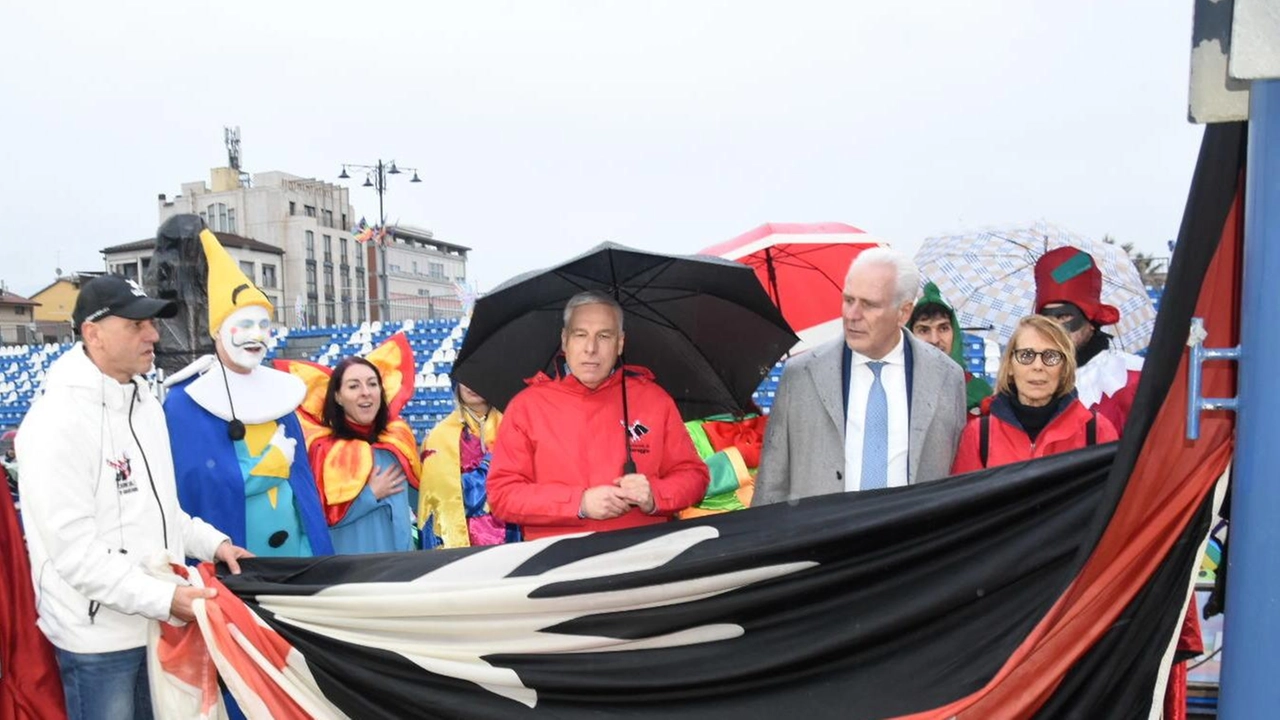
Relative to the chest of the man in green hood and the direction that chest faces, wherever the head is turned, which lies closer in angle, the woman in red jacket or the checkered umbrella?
the woman in red jacket

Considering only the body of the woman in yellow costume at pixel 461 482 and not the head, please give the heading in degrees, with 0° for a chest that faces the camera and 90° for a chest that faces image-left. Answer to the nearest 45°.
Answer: approximately 315°

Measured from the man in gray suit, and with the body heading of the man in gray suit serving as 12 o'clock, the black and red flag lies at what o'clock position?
The black and red flag is roughly at 12 o'clock from the man in gray suit.

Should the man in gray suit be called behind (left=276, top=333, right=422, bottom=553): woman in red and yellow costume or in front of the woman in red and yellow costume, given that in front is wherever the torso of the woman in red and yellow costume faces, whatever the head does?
in front

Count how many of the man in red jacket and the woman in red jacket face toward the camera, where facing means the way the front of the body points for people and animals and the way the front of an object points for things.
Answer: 2

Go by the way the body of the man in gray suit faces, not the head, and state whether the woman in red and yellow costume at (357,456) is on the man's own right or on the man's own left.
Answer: on the man's own right

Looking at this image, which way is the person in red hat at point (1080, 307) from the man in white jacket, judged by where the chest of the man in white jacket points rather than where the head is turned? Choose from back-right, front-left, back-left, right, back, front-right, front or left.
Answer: front-left

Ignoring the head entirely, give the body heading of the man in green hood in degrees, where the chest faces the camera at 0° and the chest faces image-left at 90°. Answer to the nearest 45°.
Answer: approximately 0°

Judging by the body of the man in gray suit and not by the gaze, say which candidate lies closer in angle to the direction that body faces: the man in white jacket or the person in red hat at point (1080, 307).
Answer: the man in white jacket

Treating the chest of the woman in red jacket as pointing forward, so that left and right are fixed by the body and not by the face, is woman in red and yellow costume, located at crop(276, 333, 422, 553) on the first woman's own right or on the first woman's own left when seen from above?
on the first woman's own right

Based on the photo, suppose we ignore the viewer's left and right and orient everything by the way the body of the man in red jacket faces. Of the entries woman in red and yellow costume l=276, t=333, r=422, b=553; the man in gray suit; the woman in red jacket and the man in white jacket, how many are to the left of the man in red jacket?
2
